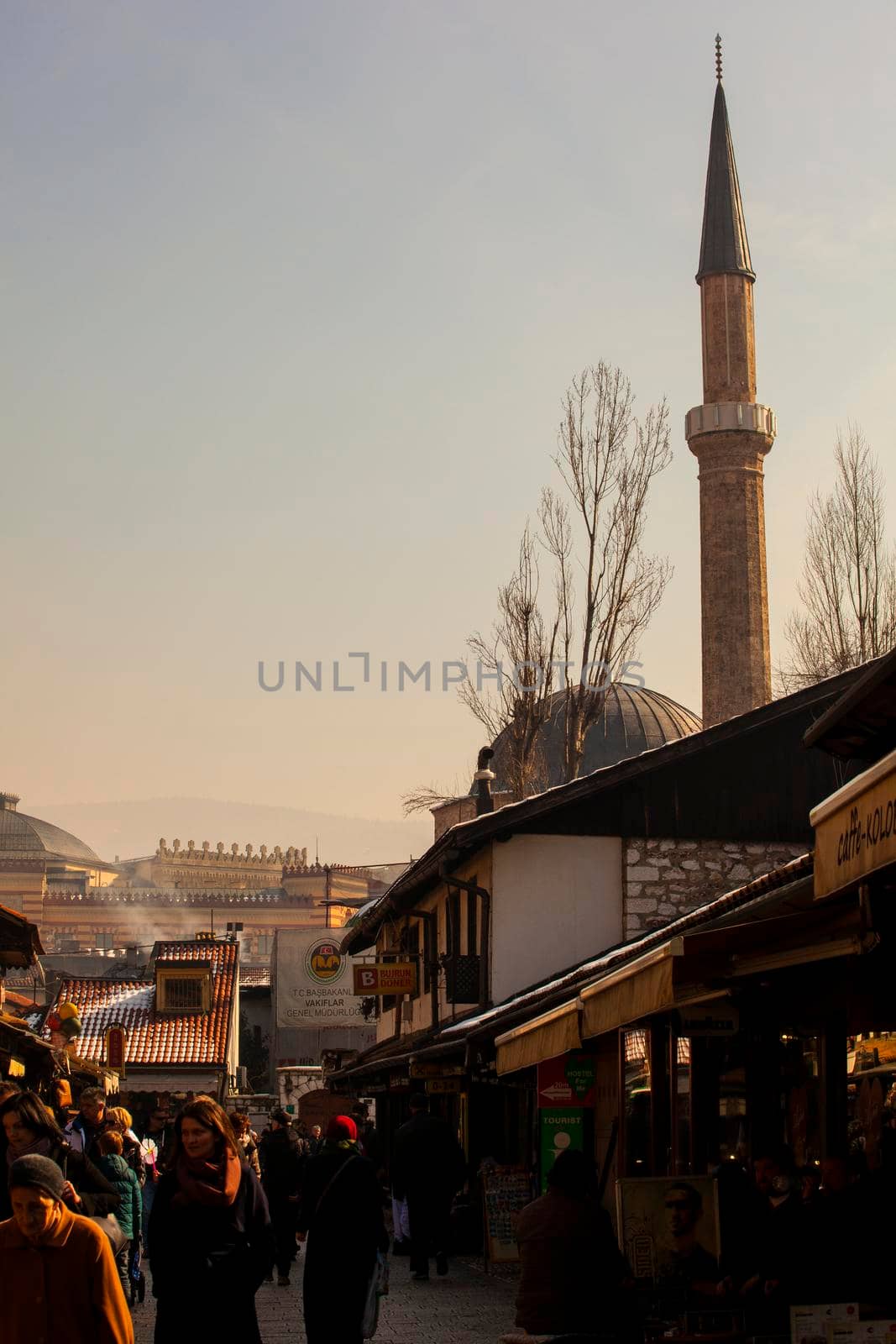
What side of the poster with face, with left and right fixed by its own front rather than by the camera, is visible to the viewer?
front

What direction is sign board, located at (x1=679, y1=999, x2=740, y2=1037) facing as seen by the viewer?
toward the camera

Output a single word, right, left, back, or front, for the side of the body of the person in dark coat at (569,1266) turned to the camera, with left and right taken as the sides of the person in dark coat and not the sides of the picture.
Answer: back

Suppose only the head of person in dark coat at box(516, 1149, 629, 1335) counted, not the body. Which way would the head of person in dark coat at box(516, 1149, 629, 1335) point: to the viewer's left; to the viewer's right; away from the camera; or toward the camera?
away from the camera

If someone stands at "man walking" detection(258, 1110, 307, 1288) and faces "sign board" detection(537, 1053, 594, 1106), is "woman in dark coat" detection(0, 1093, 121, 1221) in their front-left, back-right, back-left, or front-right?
front-right

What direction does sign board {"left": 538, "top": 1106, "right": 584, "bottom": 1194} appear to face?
toward the camera

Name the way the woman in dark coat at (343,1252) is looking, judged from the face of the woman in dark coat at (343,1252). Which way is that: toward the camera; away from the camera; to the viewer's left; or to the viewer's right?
away from the camera

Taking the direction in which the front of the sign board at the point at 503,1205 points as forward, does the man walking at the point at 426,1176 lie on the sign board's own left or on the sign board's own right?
on the sign board's own right

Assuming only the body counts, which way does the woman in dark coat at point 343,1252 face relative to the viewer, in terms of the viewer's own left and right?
facing away from the viewer

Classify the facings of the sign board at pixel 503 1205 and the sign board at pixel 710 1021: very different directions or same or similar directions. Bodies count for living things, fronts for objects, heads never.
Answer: same or similar directions

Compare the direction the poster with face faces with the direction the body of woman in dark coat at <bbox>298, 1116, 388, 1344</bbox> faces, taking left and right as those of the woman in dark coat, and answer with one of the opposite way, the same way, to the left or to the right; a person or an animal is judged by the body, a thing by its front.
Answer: the opposite way

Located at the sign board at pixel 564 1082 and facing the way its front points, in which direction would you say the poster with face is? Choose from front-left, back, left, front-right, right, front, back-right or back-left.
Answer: front

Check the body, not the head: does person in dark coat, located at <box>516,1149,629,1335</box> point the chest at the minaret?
yes

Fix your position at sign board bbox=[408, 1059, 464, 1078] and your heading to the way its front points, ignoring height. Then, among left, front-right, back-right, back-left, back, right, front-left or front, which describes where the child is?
front

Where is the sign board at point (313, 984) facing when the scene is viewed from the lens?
facing the viewer

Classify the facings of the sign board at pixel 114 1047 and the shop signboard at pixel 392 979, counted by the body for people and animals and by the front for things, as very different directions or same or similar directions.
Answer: same or similar directions
